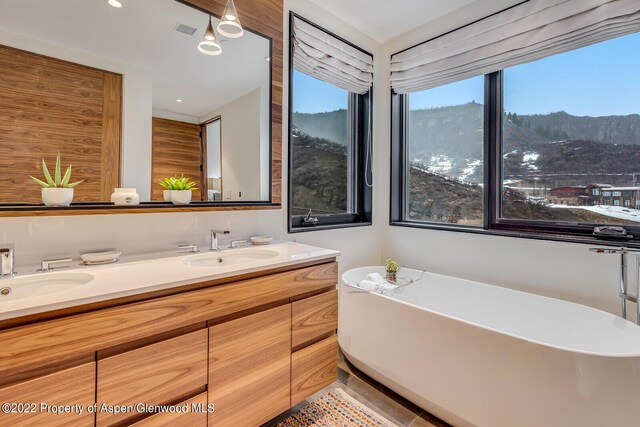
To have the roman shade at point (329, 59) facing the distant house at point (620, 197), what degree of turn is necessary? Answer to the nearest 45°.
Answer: approximately 45° to its left

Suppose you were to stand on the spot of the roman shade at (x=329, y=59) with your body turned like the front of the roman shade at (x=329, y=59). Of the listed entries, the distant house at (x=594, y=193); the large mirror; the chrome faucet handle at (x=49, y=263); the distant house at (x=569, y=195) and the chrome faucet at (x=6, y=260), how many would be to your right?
3

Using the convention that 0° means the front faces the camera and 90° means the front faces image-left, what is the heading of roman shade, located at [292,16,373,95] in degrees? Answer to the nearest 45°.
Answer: approximately 315°

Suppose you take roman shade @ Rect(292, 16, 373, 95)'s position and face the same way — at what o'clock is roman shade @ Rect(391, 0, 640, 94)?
roman shade @ Rect(391, 0, 640, 94) is roughly at 11 o'clock from roman shade @ Rect(292, 16, 373, 95).

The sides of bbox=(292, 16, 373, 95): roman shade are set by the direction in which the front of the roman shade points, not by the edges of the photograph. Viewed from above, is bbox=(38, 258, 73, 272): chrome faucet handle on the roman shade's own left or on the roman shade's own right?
on the roman shade's own right

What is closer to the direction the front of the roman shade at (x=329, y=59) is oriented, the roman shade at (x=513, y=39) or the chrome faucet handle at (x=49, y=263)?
the roman shade

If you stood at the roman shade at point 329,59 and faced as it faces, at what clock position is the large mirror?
The large mirror is roughly at 3 o'clock from the roman shade.

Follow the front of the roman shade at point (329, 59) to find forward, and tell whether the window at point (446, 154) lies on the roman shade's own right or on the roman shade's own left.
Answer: on the roman shade's own left
